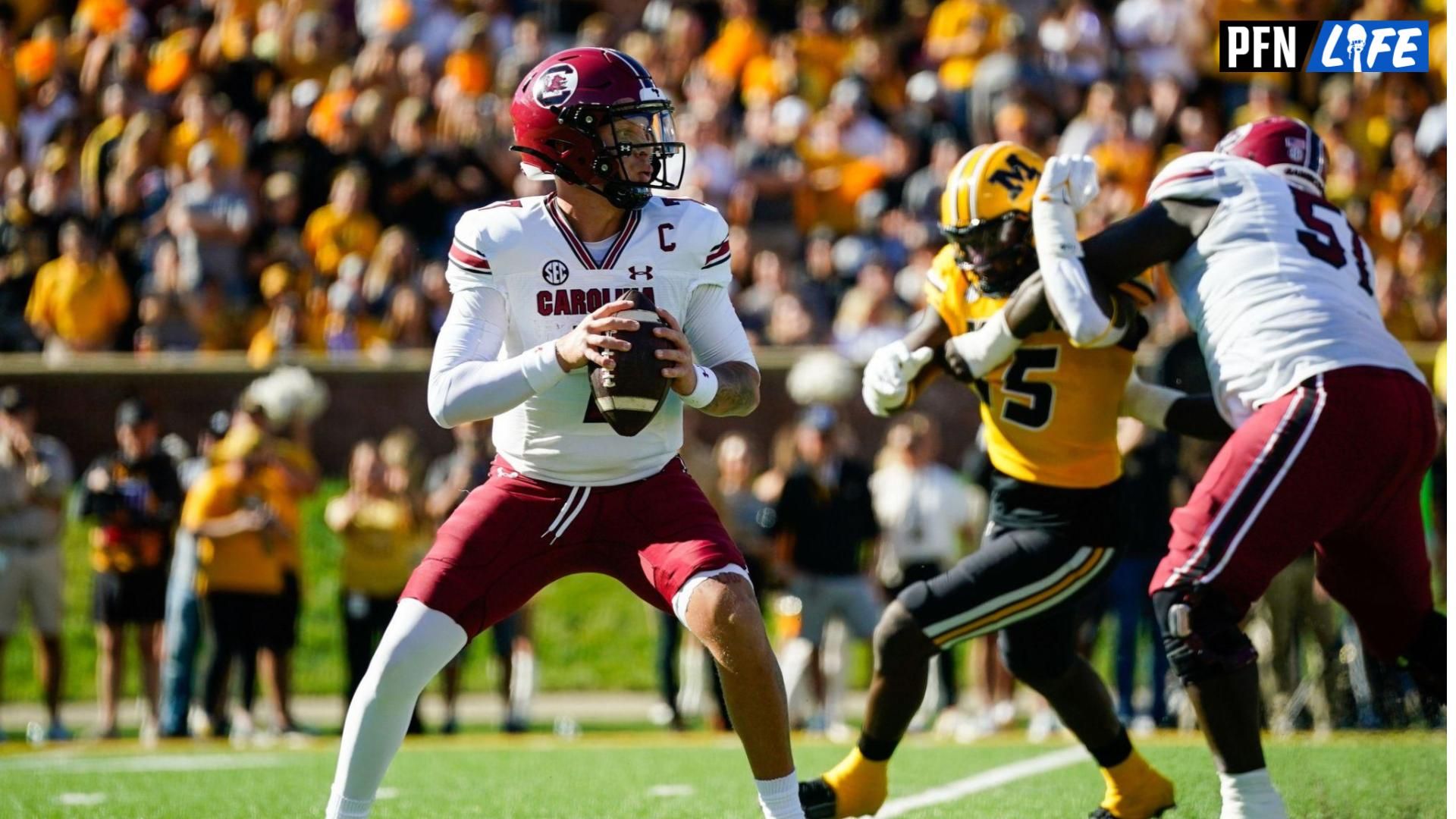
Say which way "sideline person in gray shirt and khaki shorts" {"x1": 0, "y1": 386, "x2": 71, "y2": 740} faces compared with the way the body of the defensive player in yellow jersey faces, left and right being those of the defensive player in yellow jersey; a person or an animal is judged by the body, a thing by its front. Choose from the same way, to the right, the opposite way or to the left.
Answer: to the left

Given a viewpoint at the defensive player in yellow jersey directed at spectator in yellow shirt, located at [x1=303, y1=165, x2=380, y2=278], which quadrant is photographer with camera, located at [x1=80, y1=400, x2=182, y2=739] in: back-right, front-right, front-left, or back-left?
front-left

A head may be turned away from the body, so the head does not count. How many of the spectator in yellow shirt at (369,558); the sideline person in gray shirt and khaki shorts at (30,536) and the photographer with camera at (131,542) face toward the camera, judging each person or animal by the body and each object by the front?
3

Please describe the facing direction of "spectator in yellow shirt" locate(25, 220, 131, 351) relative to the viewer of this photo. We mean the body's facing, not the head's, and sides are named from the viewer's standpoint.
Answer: facing the viewer

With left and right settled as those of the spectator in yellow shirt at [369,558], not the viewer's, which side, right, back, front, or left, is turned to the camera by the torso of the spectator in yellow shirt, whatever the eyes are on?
front

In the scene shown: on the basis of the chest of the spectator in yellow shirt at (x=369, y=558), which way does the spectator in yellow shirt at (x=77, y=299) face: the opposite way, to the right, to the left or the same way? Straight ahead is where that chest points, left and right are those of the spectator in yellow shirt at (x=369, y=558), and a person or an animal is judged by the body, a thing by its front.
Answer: the same way

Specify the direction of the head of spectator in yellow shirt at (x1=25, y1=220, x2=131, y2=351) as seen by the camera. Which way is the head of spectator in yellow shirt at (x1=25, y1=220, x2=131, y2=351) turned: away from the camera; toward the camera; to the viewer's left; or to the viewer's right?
toward the camera

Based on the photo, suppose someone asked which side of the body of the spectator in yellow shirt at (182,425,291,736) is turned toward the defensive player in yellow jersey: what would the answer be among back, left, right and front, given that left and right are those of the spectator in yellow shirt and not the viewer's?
front

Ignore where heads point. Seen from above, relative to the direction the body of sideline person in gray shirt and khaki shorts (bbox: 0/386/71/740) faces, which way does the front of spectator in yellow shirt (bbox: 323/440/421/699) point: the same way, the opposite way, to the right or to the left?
the same way

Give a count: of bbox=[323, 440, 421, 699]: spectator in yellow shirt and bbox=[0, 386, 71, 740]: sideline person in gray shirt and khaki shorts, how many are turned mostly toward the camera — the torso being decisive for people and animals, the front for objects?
2

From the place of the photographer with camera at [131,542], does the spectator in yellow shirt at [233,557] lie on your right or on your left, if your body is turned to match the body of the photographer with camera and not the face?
on your left

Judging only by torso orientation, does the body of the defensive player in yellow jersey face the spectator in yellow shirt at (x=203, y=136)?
no

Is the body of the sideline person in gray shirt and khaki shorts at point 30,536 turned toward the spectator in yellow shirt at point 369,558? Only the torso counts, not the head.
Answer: no

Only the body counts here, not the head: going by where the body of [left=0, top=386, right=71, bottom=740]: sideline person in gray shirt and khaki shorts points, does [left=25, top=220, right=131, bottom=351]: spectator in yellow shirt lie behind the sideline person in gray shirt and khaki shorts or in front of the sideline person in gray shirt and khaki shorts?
behind

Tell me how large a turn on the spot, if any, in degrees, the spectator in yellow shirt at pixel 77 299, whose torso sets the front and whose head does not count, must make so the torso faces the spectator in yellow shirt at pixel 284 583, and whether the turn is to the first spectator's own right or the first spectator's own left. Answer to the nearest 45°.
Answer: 0° — they already face them

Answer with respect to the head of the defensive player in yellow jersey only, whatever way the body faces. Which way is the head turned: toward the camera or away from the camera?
toward the camera
